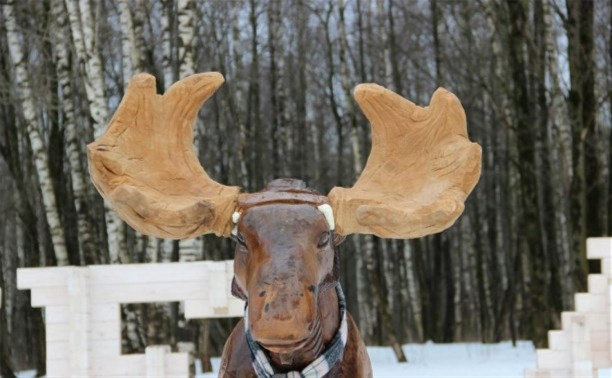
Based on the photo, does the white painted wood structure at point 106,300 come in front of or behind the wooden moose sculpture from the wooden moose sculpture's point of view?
behind

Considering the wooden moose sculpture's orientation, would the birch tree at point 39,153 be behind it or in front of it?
behind

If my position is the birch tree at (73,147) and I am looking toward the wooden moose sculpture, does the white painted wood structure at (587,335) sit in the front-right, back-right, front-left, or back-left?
front-left

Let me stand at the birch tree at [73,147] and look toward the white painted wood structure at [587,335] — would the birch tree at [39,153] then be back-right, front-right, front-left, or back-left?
back-right

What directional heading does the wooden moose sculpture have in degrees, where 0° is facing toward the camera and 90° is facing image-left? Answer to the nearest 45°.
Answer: approximately 0°

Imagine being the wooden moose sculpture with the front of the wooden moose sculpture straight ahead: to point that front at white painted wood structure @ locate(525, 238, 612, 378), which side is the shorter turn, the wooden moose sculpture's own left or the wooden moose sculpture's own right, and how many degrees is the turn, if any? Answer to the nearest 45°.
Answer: approximately 135° to the wooden moose sculpture's own left

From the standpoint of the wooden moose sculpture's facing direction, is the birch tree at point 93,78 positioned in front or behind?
behind

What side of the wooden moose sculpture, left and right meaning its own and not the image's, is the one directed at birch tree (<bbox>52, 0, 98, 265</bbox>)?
back

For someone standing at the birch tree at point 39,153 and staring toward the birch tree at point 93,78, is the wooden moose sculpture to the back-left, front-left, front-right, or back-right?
front-right
